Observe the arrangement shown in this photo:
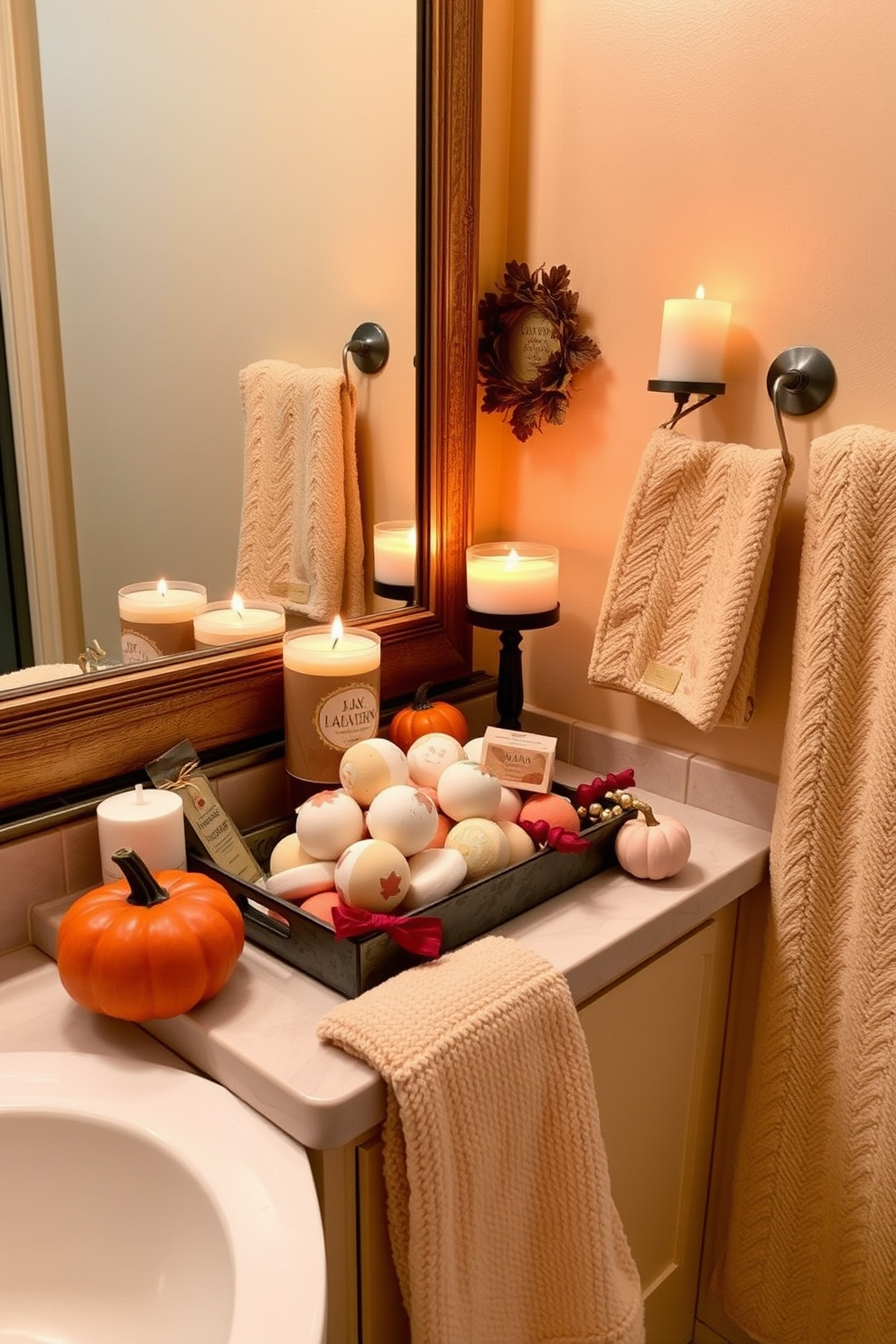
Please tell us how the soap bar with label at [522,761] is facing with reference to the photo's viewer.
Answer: facing the viewer

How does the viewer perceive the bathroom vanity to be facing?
facing the viewer and to the right of the viewer

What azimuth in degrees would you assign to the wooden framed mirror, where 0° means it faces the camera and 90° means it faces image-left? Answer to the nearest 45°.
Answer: approximately 315°

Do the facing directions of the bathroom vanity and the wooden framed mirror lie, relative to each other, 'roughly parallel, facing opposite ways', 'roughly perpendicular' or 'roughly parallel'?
roughly parallel

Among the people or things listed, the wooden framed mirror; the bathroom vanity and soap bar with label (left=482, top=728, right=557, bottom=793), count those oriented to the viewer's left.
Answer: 0

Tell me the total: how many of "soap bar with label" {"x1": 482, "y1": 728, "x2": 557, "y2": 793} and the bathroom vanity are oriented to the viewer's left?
0
